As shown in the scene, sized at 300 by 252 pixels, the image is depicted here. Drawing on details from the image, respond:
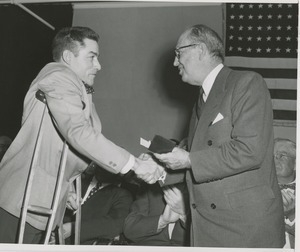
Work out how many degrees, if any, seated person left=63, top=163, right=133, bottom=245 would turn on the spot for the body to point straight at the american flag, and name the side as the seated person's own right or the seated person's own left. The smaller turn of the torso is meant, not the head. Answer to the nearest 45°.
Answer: approximately 180°

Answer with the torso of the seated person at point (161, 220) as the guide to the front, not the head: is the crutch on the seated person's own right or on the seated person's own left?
on the seated person's own right

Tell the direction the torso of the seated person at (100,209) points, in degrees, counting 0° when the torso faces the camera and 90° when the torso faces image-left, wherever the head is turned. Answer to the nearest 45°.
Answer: approximately 45°

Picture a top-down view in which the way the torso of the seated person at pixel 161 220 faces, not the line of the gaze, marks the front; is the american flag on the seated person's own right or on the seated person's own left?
on the seated person's own left

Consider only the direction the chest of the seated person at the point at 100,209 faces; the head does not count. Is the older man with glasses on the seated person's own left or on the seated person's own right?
on the seated person's own left

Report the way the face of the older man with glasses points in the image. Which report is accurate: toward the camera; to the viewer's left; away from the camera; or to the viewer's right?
to the viewer's left

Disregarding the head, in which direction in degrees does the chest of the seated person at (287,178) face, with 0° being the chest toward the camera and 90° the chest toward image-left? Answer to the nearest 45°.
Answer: approximately 45°
